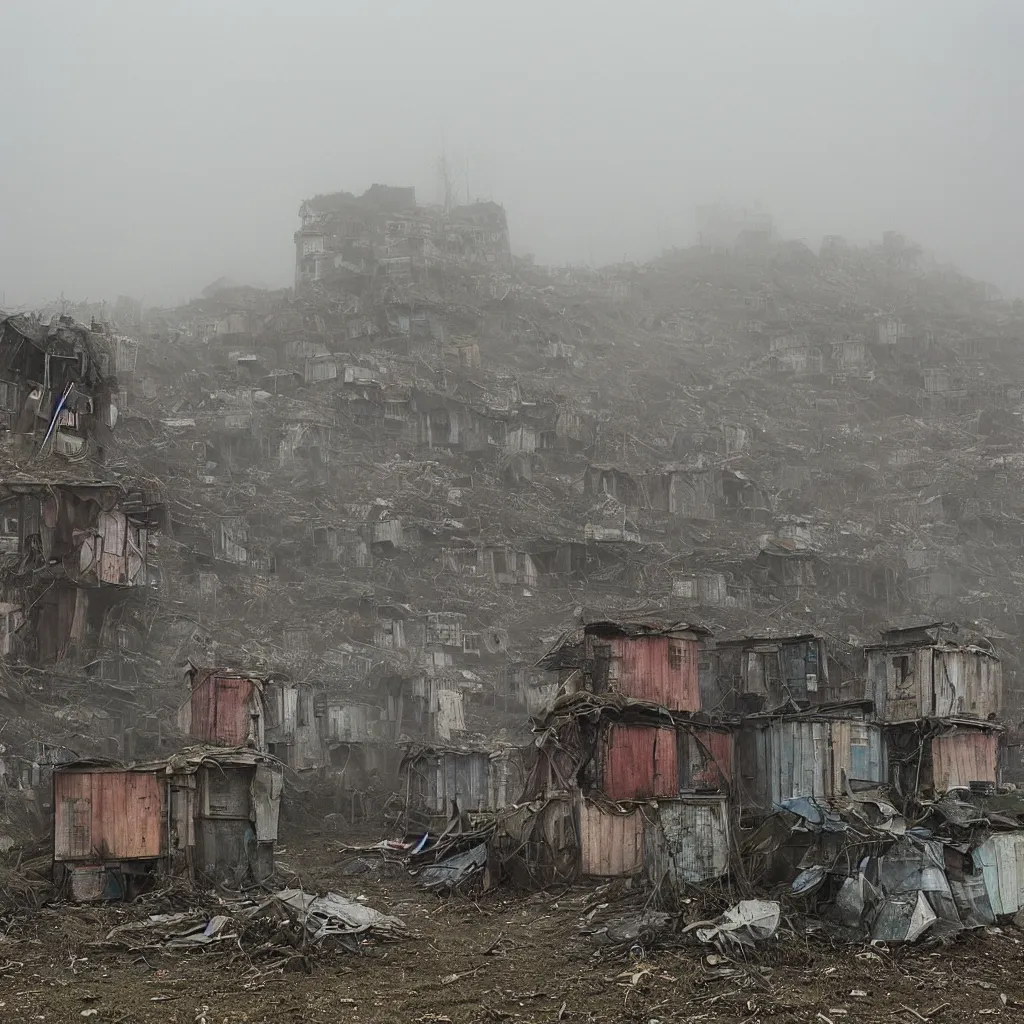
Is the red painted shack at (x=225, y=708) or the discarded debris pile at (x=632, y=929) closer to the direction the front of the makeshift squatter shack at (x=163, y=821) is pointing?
the discarded debris pile

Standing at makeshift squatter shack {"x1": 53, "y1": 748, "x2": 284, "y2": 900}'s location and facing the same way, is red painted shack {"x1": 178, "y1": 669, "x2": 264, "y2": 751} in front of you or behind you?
behind

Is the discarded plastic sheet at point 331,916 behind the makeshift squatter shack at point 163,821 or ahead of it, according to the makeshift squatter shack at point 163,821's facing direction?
ahead

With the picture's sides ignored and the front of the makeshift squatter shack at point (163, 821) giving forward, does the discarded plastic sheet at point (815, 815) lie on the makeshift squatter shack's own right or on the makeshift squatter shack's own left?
on the makeshift squatter shack's own left

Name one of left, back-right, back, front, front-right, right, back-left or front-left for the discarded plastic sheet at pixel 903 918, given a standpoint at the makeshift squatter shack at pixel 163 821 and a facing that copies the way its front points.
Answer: front-left

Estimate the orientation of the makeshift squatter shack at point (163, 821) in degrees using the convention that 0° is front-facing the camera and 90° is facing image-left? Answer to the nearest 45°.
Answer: approximately 0°
